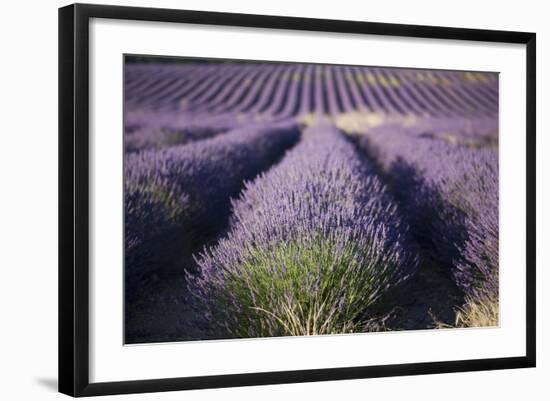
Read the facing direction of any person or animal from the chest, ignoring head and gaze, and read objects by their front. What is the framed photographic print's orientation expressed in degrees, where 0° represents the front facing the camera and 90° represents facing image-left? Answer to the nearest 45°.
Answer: approximately 315°
